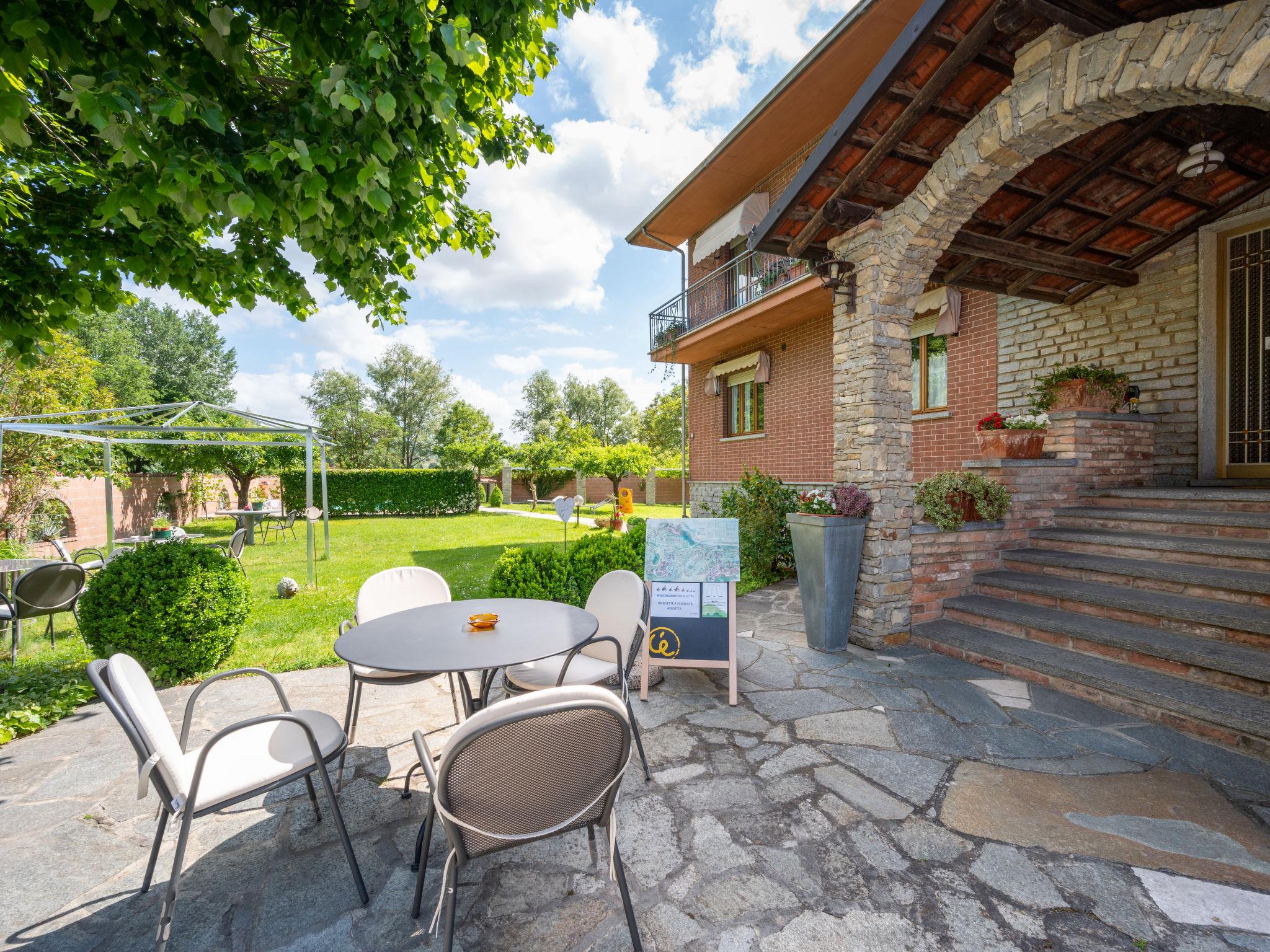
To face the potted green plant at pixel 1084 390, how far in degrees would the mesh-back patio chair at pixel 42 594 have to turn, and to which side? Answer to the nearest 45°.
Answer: approximately 180°

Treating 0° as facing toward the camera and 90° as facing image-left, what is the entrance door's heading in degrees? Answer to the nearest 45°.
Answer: approximately 45°

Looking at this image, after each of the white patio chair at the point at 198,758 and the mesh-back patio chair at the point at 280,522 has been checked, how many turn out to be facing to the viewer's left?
1

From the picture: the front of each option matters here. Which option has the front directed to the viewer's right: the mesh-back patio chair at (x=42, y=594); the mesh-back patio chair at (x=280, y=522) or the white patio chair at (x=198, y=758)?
the white patio chair

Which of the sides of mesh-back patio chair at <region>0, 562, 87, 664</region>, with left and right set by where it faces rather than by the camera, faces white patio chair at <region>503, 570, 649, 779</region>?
back

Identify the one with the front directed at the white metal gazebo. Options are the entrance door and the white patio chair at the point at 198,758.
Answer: the entrance door

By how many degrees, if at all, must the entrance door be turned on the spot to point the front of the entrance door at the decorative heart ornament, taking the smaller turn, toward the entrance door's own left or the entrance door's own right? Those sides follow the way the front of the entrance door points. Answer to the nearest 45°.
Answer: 0° — it already faces it

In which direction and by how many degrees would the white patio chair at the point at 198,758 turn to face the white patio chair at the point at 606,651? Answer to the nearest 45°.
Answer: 0° — it already faces it

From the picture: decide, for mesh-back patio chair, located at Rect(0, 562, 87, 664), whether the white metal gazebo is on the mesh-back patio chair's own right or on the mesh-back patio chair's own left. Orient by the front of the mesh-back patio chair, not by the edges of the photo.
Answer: on the mesh-back patio chair's own right

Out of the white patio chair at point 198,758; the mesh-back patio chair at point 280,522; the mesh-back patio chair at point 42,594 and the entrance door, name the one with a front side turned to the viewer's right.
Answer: the white patio chair

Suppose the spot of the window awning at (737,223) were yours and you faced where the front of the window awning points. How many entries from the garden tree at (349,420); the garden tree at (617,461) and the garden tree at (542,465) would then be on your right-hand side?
3

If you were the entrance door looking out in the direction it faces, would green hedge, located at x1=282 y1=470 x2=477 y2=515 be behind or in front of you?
in front

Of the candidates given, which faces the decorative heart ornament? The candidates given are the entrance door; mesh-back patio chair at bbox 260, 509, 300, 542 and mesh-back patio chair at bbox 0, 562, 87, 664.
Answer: the entrance door

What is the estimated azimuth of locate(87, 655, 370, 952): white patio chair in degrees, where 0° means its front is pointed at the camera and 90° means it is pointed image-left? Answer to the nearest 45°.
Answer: approximately 270°

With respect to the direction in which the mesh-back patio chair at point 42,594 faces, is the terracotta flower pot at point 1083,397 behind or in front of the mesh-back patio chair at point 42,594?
behind

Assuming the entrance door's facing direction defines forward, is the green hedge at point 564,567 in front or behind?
in front

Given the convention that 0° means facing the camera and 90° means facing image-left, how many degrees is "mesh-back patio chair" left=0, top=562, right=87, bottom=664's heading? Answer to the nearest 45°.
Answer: approximately 135°

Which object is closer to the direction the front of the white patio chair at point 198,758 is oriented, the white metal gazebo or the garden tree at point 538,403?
the garden tree

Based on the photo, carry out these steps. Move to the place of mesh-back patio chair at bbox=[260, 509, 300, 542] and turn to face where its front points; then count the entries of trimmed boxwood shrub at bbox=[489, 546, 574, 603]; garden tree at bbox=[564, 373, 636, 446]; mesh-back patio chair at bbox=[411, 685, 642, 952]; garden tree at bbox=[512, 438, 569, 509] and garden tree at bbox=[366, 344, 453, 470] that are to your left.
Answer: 2

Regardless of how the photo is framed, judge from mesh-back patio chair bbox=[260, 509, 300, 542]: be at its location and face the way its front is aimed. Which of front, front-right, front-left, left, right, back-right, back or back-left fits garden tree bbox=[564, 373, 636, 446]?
back-right
